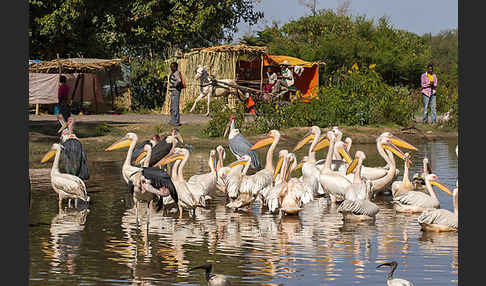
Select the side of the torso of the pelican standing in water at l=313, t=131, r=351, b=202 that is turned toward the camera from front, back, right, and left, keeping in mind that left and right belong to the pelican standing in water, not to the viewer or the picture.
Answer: left

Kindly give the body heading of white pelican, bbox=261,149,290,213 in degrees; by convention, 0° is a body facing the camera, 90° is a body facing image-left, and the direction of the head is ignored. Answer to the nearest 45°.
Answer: approximately 45°

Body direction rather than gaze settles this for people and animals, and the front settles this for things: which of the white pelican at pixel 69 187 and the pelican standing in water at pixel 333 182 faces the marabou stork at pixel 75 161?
the pelican standing in water

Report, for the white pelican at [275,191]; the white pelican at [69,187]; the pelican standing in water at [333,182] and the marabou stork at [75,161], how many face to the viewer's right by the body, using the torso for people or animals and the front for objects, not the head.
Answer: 0

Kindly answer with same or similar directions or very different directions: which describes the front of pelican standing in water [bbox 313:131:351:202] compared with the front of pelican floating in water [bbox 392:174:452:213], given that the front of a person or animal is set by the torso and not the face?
very different directions

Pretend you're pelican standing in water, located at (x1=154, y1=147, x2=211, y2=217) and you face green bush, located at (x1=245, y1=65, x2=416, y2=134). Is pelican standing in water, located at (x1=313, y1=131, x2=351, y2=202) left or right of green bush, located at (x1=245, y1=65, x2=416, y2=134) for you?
right

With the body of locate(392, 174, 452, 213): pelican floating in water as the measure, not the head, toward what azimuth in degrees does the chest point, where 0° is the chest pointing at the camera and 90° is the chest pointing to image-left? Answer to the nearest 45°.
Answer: approximately 270°

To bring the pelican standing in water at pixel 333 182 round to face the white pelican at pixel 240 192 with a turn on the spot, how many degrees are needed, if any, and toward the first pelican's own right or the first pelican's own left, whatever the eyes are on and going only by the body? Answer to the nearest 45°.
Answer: approximately 45° to the first pelican's own left

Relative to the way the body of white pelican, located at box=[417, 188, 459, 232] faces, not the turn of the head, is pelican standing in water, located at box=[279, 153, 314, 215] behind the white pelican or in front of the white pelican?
behind

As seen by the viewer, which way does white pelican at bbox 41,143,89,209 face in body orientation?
to the viewer's left

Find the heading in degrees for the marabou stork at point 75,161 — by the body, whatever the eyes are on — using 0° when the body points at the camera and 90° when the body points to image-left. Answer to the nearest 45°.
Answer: approximately 135°
